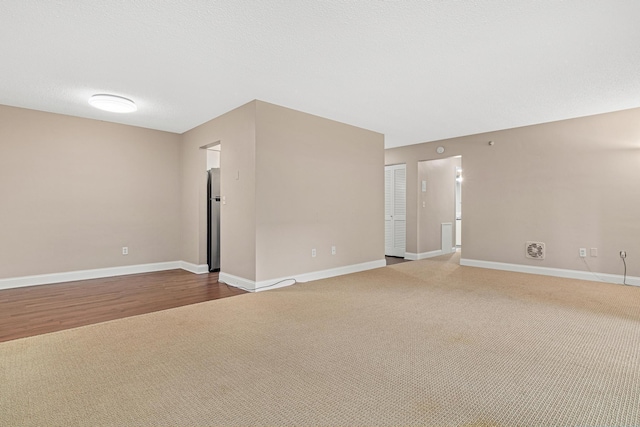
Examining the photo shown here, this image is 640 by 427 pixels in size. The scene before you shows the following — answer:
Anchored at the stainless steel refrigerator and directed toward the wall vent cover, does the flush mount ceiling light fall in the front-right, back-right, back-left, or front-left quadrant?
back-right

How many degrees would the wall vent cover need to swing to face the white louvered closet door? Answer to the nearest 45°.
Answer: approximately 90° to its right

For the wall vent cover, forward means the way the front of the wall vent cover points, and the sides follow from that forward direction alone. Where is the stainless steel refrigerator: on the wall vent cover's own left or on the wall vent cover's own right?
on the wall vent cover's own right

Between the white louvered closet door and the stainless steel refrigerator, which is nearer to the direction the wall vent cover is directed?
the stainless steel refrigerator

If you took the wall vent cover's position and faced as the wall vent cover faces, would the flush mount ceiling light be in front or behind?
in front

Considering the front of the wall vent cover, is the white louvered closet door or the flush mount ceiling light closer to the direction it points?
the flush mount ceiling light
